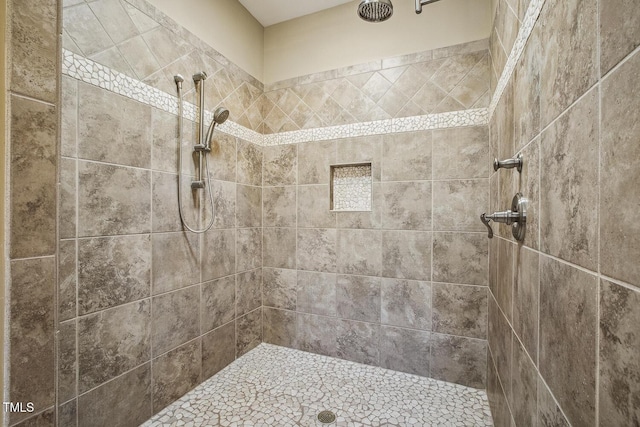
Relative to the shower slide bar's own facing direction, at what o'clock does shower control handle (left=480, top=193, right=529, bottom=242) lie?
The shower control handle is roughly at 12 o'clock from the shower slide bar.

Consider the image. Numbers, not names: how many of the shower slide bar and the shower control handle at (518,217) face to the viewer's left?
1

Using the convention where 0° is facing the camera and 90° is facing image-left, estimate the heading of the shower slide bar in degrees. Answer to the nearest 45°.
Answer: approximately 315°

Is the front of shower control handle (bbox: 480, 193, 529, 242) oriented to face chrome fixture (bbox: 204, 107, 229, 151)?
yes

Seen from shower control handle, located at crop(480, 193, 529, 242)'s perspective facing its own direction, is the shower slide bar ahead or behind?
ahead

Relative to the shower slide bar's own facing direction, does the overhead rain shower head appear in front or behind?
in front

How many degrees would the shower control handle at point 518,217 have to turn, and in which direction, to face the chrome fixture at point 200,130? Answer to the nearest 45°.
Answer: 0° — it already faces it

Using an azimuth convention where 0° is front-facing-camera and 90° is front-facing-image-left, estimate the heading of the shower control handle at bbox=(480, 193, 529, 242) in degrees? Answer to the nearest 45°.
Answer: approximately 90°

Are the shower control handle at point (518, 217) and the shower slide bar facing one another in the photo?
yes

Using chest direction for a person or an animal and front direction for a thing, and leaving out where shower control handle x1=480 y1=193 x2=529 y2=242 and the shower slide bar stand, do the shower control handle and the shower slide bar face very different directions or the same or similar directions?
very different directions
